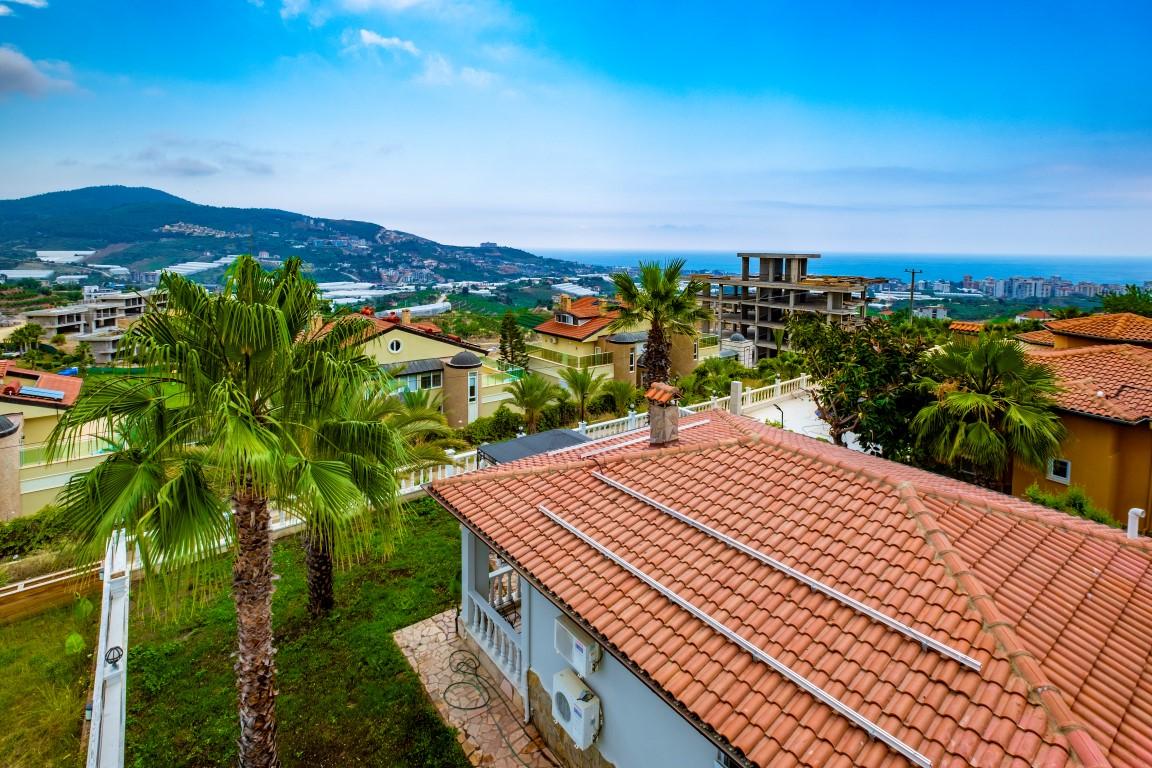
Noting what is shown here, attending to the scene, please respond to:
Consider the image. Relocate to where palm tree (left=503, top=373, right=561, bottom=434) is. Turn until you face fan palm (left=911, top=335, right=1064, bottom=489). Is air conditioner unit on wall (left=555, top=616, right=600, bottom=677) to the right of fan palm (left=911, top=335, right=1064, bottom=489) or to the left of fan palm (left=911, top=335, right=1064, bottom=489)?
right

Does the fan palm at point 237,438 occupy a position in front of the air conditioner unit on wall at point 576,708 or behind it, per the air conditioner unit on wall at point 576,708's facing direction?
in front

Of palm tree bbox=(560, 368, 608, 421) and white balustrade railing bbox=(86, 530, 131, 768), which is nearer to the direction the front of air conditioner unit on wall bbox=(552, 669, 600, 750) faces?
the white balustrade railing

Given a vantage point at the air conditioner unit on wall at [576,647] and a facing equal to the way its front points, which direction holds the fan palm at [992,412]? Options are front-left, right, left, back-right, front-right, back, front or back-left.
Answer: back

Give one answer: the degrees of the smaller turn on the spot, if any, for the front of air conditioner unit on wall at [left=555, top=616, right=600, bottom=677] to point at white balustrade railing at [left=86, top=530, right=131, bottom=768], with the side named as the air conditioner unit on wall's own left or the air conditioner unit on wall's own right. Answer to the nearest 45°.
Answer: approximately 45° to the air conditioner unit on wall's own right

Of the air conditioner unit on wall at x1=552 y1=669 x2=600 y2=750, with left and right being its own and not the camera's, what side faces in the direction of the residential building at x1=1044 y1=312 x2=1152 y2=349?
back

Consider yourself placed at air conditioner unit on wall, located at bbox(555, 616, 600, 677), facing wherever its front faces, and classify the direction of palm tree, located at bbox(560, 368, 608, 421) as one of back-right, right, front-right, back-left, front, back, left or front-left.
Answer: back-right

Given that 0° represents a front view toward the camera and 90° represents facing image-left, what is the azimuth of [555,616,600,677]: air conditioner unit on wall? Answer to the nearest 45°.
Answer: approximately 45°

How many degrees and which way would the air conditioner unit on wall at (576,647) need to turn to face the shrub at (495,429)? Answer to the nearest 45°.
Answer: approximately 135° to its right

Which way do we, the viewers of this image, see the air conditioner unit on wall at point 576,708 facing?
facing the viewer and to the left of the viewer

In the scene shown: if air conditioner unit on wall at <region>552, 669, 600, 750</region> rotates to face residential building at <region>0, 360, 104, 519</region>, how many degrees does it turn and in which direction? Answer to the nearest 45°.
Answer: approximately 90° to its right

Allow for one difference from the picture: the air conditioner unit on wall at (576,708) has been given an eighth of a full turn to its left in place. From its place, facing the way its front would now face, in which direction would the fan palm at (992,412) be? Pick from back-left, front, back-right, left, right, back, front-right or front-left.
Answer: back-left

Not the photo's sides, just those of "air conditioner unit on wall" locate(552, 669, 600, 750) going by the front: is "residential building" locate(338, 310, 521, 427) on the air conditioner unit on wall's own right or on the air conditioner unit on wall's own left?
on the air conditioner unit on wall's own right
